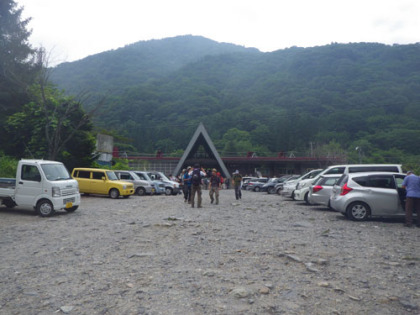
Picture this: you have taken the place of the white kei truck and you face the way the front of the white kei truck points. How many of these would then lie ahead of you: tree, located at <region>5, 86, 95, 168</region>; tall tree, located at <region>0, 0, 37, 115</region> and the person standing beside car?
1

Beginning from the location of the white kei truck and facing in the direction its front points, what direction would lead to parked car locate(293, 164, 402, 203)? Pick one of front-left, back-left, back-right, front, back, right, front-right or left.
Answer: front-left

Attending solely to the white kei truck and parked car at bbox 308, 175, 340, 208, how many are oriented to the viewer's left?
0

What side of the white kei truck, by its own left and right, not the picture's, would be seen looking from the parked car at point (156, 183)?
left

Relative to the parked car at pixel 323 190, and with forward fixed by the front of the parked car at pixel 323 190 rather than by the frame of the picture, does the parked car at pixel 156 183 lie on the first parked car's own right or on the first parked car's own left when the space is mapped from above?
on the first parked car's own left

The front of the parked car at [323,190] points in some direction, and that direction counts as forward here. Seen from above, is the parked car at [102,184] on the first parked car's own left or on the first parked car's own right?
on the first parked car's own left

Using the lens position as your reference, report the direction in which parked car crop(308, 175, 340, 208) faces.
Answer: facing away from the viewer and to the right of the viewer

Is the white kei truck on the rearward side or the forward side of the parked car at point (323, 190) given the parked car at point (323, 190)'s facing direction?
on the rearward side

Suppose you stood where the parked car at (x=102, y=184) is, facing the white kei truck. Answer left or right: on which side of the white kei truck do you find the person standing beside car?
left

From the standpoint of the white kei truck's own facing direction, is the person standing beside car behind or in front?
in front

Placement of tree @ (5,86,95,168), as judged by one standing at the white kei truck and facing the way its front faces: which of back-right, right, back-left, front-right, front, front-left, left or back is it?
back-left

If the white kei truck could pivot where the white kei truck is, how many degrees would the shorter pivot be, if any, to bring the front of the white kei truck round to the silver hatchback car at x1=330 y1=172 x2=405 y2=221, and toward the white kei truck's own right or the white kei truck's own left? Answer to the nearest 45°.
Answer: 0° — it already faces it

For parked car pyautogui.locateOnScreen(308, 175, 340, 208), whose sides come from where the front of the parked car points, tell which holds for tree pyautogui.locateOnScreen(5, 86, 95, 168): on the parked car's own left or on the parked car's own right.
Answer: on the parked car's own left
